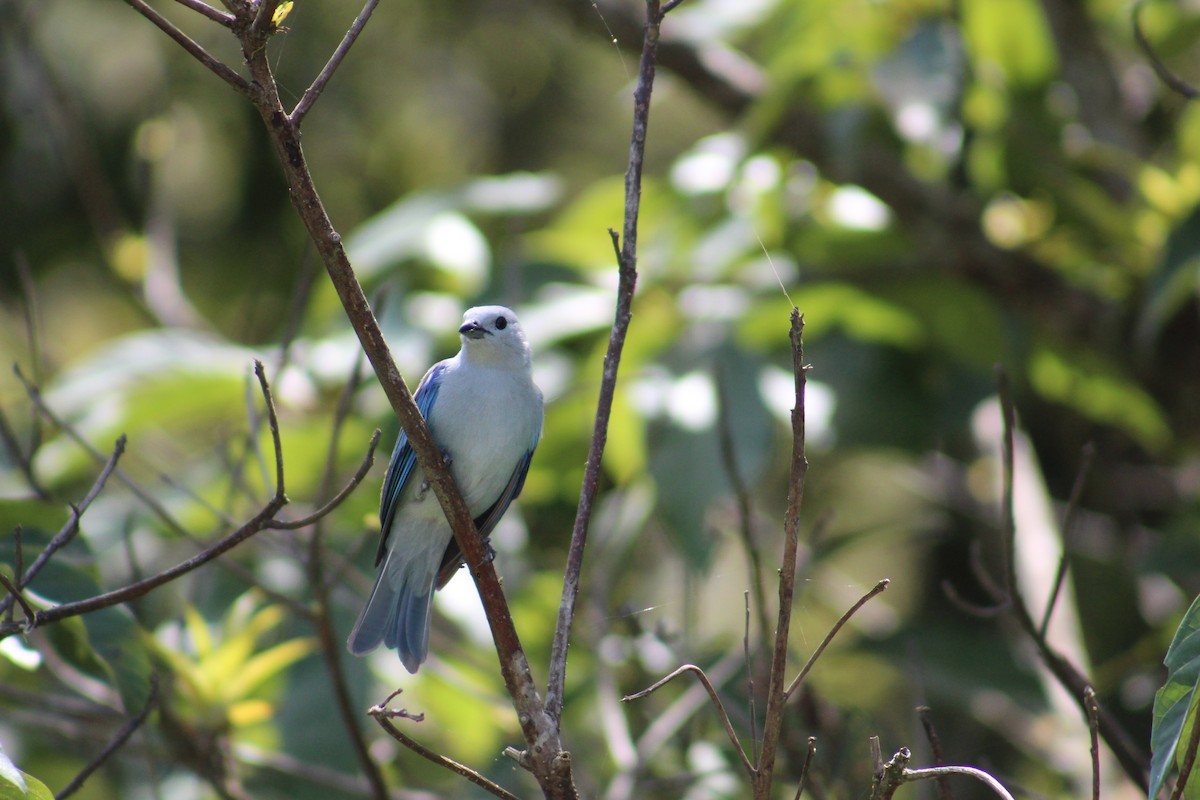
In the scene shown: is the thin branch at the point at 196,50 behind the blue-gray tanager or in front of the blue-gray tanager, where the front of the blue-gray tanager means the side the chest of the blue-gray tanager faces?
in front

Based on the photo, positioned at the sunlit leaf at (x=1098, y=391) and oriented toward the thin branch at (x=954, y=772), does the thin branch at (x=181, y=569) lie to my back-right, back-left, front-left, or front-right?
front-right

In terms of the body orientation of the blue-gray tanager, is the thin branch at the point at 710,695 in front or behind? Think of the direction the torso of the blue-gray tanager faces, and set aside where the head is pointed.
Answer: in front

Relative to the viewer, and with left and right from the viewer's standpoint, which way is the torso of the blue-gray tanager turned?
facing the viewer
